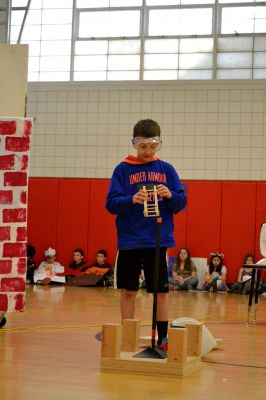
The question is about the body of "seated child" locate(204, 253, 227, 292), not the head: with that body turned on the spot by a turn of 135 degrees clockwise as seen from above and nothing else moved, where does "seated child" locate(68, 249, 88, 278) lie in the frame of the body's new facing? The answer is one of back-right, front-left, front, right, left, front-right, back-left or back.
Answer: front-left

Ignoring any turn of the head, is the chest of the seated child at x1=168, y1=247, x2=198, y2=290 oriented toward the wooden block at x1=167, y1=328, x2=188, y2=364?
yes

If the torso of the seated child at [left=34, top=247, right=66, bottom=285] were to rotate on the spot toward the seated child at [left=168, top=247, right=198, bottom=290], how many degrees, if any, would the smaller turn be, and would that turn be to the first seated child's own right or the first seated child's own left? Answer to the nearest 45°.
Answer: approximately 90° to the first seated child's own left

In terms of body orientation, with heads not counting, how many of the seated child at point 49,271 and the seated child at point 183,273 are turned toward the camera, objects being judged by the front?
2

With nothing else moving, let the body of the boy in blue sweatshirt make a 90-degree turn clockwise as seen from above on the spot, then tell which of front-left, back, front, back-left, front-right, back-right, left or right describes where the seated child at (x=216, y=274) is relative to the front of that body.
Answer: right
